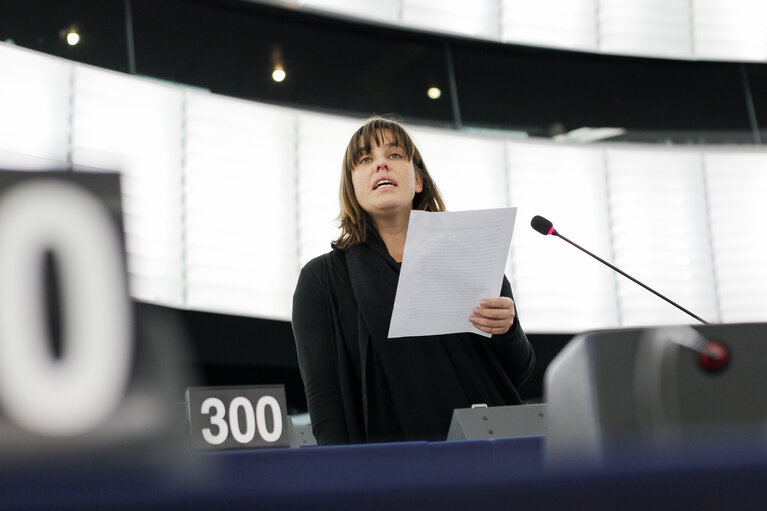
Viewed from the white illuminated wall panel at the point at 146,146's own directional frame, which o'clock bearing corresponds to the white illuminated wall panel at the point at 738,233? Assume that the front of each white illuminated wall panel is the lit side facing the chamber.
the white illuminated wall panel at the point at 738,233 is roughly at 10 o'clock from the white illuminated wall panel at the point at 146,146.

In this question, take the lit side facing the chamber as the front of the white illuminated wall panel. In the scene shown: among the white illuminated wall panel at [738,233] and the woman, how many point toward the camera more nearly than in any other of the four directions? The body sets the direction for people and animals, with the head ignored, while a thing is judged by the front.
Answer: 2

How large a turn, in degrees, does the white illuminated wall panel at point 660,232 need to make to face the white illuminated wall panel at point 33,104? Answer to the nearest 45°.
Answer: approximately 45° to its right

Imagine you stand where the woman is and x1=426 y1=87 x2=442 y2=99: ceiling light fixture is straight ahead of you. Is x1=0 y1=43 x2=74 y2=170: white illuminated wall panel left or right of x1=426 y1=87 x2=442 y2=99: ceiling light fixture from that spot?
left

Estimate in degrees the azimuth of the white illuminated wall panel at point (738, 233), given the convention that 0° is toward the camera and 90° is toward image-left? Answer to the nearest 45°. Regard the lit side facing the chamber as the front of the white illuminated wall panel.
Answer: approximately 0°

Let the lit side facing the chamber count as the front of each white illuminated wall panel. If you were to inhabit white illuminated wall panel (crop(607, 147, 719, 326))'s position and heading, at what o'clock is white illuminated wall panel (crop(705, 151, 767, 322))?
white illuminated wall panel (crop(705, 151, 767, 322)) is roughly at 8 o'clock from white illuminated wall panel (crop(607, 147, 719, 326)).
